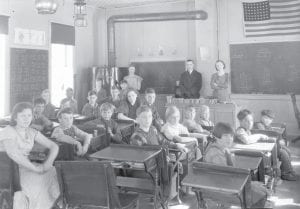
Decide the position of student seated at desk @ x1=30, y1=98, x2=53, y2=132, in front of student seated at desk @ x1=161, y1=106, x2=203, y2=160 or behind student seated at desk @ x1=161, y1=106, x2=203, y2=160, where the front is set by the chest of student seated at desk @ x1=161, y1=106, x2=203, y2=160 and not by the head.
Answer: behind

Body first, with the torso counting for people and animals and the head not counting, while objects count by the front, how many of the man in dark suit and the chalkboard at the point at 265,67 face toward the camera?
2

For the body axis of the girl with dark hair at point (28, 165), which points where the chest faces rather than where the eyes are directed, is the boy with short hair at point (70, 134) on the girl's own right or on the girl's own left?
on the girl's own left

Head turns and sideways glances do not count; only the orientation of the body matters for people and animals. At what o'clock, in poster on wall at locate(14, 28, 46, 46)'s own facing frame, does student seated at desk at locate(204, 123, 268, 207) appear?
The student seated at desk is roughly at 1 o'clock from the poster on wall.

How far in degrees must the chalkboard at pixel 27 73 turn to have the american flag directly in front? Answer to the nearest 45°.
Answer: approximately 45° to its left

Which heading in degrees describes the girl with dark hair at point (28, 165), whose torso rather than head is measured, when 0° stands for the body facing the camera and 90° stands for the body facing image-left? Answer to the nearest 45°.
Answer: approximately 315°

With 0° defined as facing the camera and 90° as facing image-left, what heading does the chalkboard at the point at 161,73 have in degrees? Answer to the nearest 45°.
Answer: approximately 0°

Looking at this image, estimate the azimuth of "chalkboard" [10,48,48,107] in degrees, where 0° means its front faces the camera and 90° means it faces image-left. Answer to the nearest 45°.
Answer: approximately 315°

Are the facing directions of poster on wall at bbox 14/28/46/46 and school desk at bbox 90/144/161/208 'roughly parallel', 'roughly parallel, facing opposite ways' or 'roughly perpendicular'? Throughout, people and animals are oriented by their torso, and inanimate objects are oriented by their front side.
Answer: roughly perpendicular

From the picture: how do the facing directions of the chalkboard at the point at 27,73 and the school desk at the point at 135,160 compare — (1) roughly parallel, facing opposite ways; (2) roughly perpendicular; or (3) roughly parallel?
roughly perpendicular
